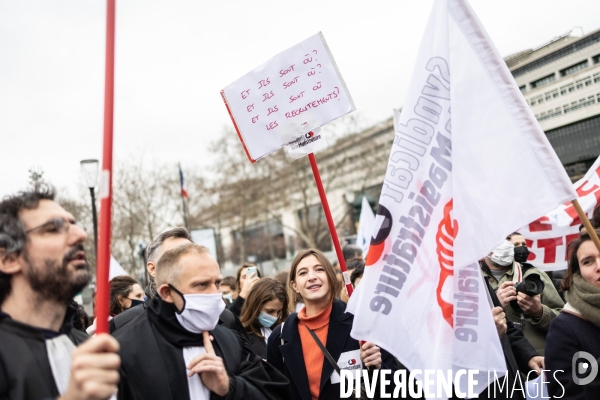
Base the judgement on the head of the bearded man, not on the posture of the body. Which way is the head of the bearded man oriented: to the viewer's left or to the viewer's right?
to the viewer's right

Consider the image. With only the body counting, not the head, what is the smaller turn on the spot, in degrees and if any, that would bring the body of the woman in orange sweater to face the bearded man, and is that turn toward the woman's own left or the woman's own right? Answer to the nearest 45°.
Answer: approximately 45° to the woman's own right

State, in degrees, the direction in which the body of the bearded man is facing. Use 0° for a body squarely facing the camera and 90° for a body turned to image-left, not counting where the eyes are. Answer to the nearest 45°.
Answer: approximately 315°

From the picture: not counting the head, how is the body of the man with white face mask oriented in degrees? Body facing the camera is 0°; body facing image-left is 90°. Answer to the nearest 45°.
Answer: approximately 315°

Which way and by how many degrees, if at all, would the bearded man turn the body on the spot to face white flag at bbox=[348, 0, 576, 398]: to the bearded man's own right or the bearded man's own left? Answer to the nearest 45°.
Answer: approximately 45° to the bearded man's own left

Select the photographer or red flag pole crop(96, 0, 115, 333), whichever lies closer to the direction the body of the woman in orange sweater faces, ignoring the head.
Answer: the red flag pole

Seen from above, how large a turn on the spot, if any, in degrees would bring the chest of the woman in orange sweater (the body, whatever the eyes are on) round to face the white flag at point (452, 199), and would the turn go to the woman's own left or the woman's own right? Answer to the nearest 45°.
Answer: approximately 45° to the woman's own left

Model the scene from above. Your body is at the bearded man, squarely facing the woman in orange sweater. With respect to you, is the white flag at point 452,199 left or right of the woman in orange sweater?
right

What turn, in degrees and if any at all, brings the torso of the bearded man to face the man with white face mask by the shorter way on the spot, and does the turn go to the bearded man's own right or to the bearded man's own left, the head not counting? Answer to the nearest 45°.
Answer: approximately 90° to the bearded man's own left
